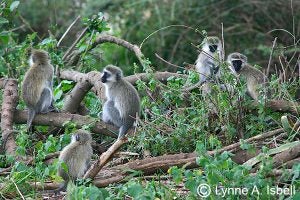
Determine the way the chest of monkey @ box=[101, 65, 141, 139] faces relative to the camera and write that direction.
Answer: to the viewer's left

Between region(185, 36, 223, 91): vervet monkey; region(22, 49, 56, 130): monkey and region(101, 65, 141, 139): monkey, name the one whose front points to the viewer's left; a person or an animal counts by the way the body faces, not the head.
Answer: region(101, 65, 141, 139): monkey

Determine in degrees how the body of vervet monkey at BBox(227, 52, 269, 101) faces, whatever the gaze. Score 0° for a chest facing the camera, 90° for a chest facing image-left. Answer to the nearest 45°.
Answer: approximately 45°

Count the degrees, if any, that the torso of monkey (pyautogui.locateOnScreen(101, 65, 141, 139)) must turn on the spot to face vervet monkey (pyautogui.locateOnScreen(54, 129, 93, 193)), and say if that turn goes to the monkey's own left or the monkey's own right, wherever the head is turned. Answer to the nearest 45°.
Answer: approximately 90° to the monkey's own left

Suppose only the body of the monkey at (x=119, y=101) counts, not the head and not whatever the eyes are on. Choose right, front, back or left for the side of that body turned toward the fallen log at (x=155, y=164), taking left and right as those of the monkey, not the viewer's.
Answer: left

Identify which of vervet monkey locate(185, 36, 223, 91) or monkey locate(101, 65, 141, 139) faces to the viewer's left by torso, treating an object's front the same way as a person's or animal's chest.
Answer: the monkey
